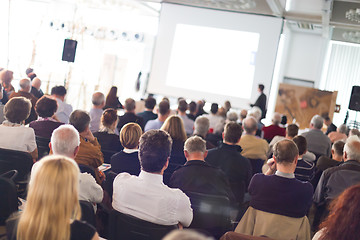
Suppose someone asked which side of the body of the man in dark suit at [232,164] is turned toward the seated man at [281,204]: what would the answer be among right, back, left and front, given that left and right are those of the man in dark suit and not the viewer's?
back

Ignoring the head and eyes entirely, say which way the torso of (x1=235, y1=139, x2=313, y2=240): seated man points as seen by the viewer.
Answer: away from the camera

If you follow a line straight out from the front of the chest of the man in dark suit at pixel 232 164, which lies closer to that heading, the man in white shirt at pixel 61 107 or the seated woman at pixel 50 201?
the man in white shirt

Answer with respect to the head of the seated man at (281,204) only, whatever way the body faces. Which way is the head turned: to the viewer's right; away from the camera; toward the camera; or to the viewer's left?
away from the camera

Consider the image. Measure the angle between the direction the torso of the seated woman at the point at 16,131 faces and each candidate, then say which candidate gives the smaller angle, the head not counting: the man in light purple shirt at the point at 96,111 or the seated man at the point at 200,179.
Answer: the man in light purple shirt

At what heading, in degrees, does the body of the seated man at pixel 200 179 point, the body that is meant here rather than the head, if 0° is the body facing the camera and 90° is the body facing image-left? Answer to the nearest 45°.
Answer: approximately 180°

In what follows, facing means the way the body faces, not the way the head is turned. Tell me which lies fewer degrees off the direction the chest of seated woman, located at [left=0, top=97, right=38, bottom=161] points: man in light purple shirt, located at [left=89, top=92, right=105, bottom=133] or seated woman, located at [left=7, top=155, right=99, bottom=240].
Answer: the man in light purple shirt

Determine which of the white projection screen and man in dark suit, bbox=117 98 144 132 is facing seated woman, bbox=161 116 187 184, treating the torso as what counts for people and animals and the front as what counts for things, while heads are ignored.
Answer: the white projection screen

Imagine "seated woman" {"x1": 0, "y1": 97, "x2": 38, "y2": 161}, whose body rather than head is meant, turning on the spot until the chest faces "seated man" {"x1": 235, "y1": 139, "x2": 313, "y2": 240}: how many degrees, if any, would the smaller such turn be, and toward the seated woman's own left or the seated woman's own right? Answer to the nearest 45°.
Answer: approximately 90° to the seated woman's own right

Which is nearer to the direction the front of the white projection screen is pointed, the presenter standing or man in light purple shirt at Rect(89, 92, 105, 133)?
the man in light purple shirt

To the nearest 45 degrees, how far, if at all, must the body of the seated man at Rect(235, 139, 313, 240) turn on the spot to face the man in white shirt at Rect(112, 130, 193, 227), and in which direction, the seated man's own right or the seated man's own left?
approximately 135° to the seated man's own left

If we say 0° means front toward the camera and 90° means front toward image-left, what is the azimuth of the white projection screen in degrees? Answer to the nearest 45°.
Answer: approximately 0°

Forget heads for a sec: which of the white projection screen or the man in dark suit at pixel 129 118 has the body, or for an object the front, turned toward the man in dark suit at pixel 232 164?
the white projection screen

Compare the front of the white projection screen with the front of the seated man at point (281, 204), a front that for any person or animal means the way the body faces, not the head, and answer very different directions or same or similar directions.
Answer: very different directions

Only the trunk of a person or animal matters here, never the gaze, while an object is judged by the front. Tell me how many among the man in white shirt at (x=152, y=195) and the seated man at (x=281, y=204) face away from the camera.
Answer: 2

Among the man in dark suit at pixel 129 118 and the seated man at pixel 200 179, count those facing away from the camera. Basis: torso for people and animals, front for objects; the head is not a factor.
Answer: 2

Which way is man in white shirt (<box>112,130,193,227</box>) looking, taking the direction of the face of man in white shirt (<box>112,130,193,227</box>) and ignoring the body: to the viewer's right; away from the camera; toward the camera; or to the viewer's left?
away from the camera
